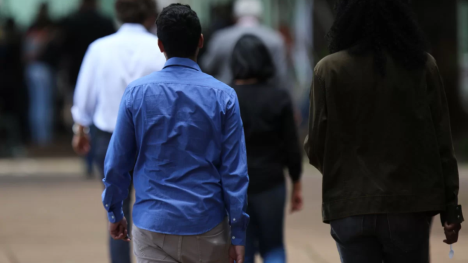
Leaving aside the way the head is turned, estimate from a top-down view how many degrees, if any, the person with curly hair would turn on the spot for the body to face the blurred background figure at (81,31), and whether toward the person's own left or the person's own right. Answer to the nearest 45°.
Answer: approximately 45° to the person's own left

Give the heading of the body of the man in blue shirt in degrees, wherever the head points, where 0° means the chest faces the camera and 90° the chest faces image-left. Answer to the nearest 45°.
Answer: approximately 180°

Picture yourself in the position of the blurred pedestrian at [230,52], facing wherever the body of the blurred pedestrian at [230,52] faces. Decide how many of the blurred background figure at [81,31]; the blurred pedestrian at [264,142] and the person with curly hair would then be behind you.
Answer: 2

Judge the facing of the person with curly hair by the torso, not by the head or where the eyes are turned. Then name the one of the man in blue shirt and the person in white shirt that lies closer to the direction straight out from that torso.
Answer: the person in white shirt

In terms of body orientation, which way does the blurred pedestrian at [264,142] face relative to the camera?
away from the camera

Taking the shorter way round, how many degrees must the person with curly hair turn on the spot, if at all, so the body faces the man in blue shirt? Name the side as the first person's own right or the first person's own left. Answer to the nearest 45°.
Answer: approximately 90° to the first person's own left

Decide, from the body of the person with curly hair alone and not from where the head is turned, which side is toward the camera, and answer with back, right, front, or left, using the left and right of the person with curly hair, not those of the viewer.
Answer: back

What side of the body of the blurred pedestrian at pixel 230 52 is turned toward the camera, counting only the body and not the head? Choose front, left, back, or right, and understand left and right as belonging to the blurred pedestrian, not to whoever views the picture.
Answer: back

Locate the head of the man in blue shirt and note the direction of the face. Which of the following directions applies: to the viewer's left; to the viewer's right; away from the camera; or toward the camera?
away from the camera

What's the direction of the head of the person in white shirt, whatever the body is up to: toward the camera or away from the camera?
away from the camera

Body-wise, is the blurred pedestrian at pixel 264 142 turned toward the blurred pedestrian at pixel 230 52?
yes

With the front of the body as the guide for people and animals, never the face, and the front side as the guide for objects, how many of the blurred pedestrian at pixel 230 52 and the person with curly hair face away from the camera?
2
